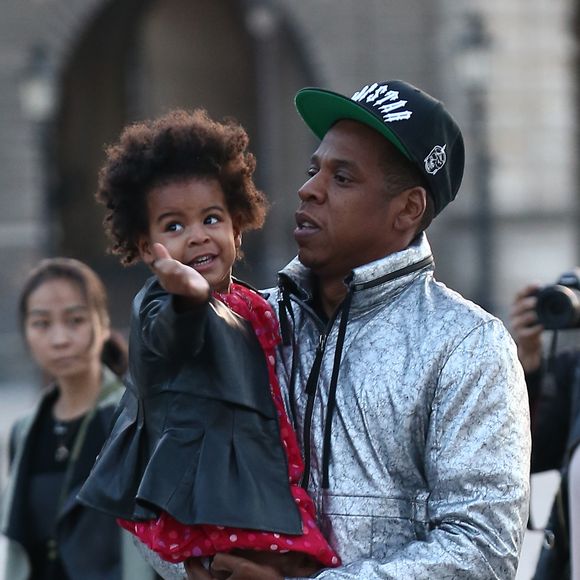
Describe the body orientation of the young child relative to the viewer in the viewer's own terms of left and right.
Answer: facing the viewer and to the right of the viewer

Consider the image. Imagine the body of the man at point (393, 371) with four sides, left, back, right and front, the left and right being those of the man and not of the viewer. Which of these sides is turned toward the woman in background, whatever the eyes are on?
right

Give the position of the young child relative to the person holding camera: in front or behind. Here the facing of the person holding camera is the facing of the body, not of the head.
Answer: in front

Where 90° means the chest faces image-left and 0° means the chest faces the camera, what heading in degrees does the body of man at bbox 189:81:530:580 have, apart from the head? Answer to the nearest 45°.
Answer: approximately 45°

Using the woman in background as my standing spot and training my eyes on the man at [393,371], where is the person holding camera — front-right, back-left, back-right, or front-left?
front-left

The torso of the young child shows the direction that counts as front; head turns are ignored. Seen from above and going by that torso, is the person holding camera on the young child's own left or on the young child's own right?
on the young child's own left

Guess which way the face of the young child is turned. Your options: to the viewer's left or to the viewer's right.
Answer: to the viewer's right

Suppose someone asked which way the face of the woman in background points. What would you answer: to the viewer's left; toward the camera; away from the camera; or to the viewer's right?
toward the camera

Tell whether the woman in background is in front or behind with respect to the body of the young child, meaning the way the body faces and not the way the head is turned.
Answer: behind

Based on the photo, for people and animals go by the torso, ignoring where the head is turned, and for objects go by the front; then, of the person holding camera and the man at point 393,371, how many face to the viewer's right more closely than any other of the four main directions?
0
